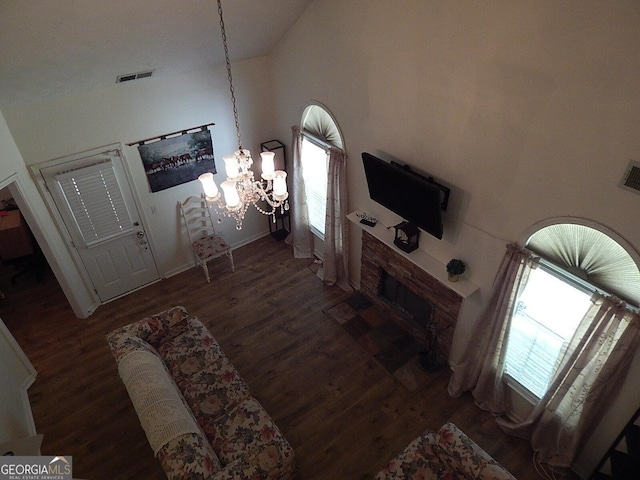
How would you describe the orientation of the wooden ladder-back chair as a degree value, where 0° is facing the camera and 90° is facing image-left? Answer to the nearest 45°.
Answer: approximately 315°

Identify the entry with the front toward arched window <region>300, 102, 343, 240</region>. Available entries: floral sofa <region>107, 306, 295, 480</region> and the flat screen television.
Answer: the floral sofa

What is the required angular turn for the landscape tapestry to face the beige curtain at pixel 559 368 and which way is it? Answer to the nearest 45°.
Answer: approximately 45° to its left

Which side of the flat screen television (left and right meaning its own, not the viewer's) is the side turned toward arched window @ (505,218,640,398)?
left

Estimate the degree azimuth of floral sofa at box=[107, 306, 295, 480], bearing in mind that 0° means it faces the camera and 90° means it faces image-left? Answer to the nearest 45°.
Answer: approximately 225°

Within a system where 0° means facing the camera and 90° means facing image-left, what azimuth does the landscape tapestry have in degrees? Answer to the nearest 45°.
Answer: approximately 0°

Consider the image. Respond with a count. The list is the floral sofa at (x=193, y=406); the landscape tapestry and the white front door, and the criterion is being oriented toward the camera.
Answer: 2

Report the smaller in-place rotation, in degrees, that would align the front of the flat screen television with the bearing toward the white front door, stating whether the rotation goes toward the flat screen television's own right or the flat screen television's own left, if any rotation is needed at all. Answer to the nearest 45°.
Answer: approximately 45° to the flat screen television's own right
